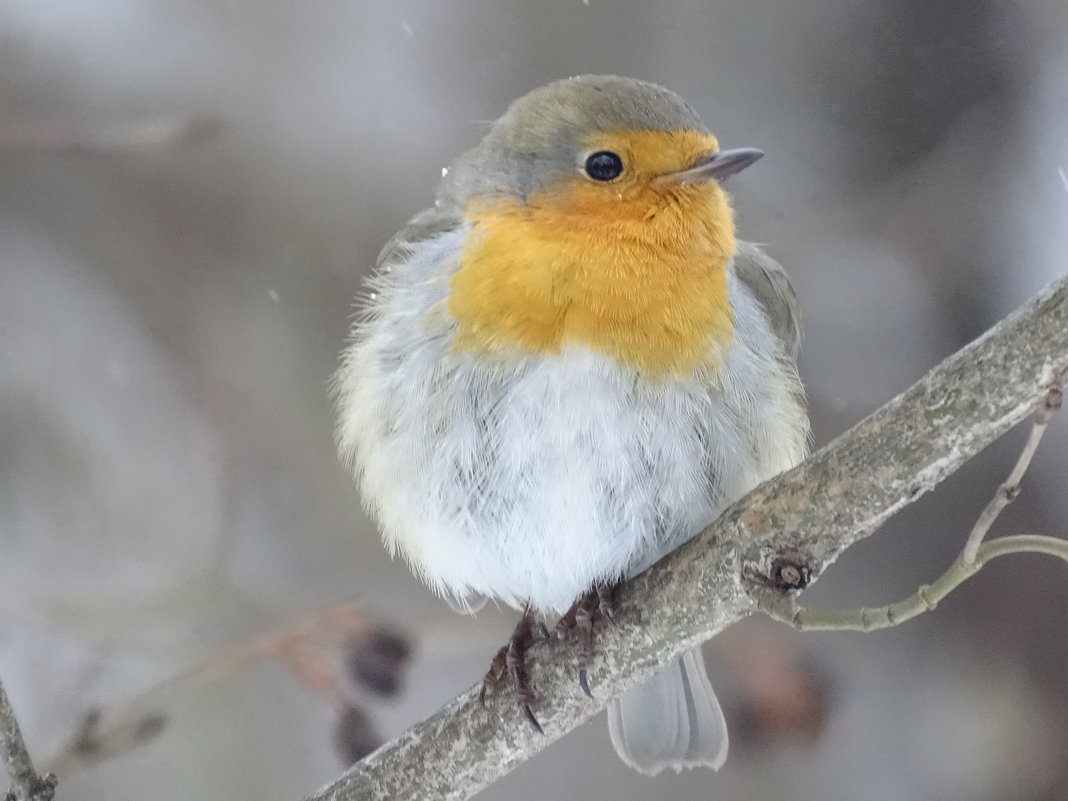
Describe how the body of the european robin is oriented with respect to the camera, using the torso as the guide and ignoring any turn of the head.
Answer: toward the camera

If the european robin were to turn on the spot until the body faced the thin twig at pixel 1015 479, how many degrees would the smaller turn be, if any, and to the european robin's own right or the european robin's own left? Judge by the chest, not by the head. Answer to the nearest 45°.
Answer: approximately 45° to the european robin's own left

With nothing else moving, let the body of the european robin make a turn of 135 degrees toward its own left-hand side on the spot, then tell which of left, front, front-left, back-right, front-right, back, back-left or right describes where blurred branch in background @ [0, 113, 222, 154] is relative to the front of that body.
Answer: left
